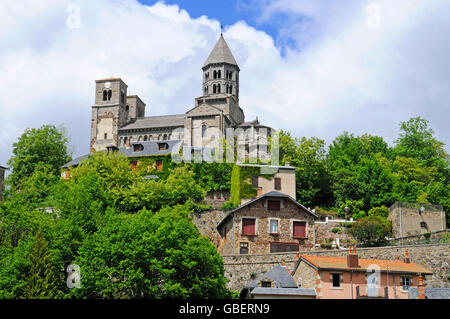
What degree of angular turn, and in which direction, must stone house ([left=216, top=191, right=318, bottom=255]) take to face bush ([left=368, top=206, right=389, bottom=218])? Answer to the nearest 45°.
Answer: approximately 135° to its left

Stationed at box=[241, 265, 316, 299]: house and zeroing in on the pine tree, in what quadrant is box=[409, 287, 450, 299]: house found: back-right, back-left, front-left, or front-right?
back-left

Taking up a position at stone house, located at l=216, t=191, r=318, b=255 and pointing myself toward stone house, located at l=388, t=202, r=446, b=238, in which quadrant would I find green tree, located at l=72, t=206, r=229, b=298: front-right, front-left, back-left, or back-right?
back-right

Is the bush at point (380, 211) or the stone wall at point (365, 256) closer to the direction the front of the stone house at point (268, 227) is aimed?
the stone wall

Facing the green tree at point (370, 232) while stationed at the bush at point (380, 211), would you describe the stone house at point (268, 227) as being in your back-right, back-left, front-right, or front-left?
front-right

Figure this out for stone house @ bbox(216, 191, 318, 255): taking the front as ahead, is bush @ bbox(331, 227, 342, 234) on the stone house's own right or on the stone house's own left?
on the stone house's own left

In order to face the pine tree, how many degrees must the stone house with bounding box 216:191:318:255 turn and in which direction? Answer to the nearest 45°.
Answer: approximately 45° to its right

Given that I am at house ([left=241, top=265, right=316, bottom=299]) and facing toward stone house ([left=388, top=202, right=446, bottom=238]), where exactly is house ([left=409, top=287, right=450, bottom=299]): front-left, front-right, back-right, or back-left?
front-right

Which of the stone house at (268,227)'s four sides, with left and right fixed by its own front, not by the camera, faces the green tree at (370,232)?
left

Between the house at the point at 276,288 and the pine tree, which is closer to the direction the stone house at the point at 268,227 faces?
the house

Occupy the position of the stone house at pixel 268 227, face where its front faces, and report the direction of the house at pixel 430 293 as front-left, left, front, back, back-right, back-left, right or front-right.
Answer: front-left

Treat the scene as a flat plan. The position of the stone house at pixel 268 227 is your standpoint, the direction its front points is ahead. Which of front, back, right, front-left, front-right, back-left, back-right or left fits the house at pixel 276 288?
front

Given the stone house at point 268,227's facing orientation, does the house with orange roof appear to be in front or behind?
in front

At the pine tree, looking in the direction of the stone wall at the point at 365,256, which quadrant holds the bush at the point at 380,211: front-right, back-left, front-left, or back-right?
front-left

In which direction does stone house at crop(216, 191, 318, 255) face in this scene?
toward the camera

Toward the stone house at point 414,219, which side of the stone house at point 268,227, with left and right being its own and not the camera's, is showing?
left

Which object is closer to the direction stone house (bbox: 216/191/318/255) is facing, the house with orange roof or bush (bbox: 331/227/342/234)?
the house with orange roof
